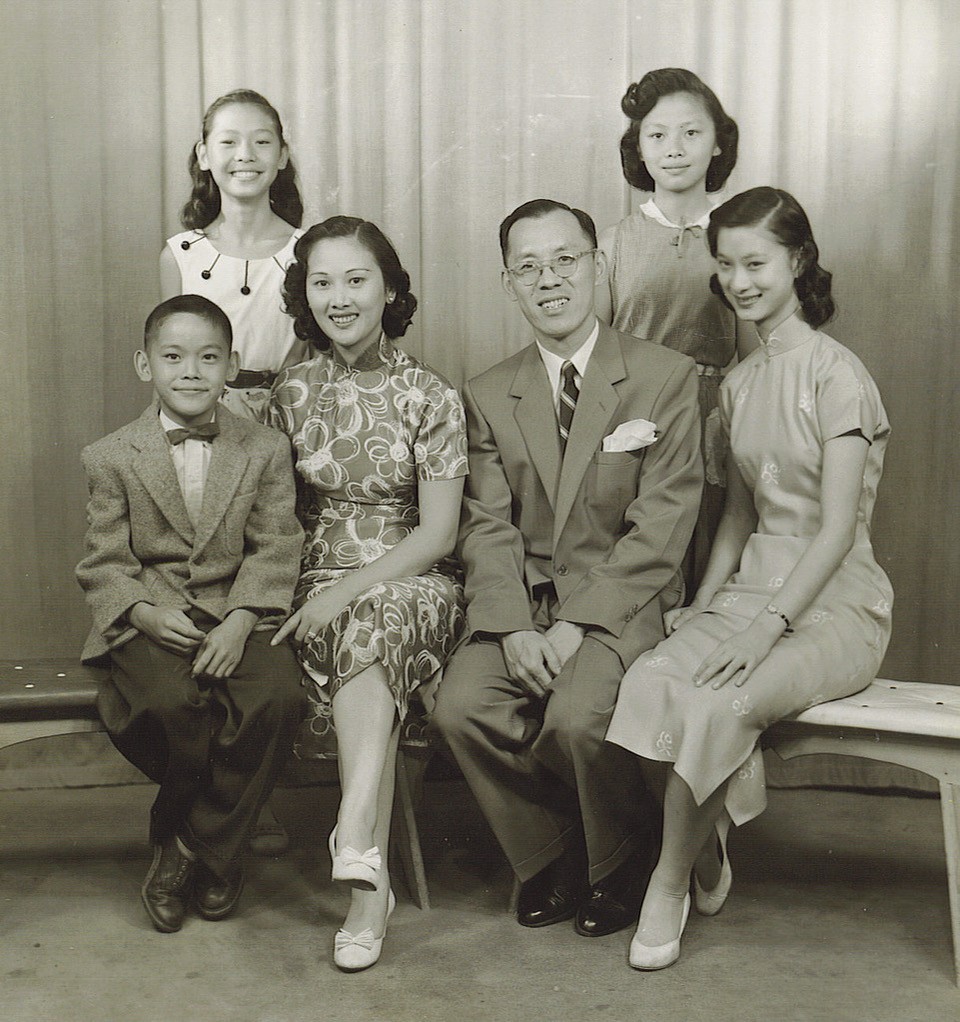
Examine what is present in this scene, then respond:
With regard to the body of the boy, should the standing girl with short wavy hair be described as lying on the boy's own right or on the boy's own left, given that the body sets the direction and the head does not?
on the boy's own left

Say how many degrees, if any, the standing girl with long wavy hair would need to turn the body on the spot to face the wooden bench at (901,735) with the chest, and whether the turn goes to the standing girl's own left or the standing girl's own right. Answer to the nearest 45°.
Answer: approximately 45° to the standing girl's own left

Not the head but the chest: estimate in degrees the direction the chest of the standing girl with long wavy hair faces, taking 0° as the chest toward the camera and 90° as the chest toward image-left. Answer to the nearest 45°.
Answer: approximately 0°

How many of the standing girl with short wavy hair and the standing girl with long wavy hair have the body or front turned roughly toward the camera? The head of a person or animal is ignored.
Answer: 2

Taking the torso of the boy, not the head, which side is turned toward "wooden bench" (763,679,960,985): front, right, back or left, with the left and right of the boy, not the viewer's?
left
